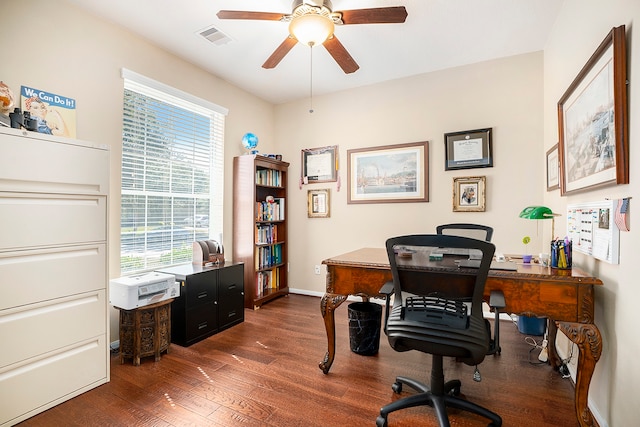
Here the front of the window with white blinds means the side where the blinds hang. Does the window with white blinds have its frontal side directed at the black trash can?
yes

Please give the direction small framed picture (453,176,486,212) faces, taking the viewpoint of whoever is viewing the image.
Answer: facing the viewer

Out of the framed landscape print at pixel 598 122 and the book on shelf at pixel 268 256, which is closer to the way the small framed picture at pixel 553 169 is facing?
the book on shelf

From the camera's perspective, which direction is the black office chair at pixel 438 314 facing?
away from the camera

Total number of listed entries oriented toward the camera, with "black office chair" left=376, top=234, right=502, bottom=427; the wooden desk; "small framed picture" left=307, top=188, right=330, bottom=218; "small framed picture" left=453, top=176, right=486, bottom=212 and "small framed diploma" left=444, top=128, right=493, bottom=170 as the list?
4

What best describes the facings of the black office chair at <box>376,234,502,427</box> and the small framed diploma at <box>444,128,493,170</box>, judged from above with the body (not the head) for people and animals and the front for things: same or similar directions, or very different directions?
very different directions

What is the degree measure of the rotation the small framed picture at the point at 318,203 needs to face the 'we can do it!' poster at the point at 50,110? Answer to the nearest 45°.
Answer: approximately 45° to its right

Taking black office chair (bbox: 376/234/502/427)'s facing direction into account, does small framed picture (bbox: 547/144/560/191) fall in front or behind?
in front

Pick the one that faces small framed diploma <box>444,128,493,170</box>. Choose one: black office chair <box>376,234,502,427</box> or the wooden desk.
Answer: the black office chair

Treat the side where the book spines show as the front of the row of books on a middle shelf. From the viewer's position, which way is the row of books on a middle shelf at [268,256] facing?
facing the viewer and to the right of the viewer

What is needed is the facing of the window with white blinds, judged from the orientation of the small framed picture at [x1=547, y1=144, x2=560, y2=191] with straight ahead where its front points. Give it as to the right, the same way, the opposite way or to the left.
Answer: the opposite way

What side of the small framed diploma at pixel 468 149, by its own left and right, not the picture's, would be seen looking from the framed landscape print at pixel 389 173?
right

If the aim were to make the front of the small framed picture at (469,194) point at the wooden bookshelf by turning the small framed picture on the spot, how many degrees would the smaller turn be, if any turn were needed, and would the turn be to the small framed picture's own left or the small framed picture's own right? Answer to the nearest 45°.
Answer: approximately 90° to the small framed picture's own right

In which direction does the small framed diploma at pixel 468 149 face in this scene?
toward the camera

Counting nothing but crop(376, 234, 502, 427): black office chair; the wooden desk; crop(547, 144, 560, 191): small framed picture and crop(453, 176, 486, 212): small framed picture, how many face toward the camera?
2

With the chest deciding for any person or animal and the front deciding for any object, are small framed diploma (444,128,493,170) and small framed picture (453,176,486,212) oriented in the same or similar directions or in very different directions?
same or similar directions

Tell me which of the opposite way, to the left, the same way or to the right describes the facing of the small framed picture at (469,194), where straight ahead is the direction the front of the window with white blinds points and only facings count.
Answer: to the right
